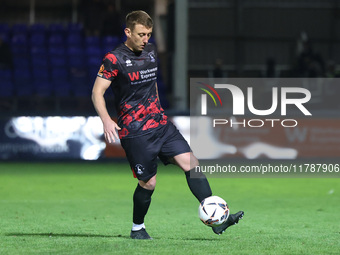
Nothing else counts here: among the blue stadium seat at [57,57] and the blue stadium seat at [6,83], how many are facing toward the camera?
2

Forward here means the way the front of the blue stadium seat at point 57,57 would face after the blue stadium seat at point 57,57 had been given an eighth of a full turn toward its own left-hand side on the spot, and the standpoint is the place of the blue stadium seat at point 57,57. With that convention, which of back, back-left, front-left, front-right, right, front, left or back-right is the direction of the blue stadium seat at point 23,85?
right

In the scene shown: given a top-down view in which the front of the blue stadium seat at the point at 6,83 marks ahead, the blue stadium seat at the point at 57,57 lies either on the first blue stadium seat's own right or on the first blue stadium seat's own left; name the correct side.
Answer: on the first blue stadium seat's own left

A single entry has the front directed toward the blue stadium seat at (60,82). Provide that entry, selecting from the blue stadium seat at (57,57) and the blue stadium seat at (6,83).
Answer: the blue stadium seat at (57,57)

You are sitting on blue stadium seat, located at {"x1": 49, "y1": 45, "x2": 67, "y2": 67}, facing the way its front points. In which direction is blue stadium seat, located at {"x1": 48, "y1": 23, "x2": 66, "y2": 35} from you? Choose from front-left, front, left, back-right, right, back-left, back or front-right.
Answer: back

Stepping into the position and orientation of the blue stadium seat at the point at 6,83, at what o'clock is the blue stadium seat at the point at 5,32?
the blue stadium seat at the point at 5,32 is roughly at 6 o'clock from the blue stadium seat at the point at 6,83.

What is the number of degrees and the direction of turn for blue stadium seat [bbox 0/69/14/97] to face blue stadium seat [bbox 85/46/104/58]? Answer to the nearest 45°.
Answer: approximately 90° to its left

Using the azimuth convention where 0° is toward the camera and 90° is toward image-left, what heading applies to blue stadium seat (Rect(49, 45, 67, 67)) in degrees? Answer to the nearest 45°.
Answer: approximately 0°

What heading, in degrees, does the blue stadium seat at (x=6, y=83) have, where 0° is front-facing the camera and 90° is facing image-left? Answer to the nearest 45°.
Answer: approximately 0°

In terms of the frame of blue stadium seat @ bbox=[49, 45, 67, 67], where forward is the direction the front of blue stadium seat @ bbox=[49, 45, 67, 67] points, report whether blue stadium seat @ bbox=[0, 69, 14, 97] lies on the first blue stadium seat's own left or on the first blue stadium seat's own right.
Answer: on the first blue stadium seat's own right

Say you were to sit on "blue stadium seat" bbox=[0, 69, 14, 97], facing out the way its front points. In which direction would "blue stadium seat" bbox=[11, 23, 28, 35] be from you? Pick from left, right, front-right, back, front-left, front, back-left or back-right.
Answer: back

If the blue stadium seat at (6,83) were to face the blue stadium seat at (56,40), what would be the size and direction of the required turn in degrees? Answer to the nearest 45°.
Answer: approximately 135° to its left

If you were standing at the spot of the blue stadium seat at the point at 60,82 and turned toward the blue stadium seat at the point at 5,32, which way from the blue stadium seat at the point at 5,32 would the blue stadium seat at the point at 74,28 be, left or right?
right

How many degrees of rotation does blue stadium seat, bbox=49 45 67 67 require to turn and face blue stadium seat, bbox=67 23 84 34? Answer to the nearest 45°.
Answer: approximately 180°
